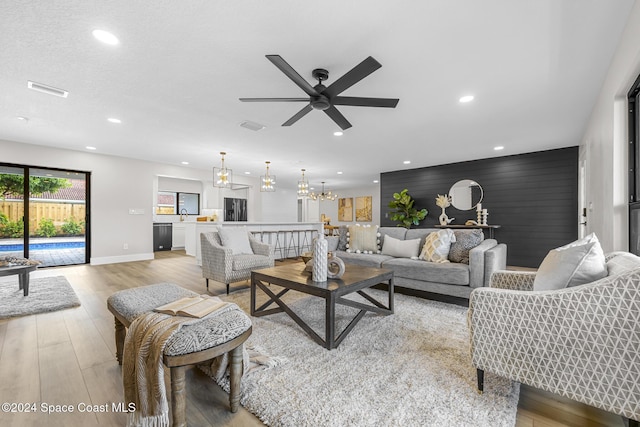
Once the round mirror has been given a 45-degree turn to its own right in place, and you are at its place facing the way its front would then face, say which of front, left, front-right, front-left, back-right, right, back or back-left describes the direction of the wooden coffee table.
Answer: front-left

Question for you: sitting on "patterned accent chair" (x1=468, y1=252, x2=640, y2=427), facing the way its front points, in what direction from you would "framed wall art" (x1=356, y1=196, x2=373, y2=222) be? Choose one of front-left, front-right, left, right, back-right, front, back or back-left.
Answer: front-right

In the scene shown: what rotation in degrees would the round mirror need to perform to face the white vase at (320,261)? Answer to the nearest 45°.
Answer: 0° — it already faces it

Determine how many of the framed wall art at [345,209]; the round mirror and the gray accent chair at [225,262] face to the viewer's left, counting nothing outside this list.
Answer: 0

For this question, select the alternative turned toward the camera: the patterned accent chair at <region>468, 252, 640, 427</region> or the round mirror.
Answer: the round mirror

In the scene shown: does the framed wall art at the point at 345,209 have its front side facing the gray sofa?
yes

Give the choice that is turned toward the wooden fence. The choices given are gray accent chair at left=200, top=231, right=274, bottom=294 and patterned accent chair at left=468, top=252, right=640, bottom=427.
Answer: the patterned accent chair

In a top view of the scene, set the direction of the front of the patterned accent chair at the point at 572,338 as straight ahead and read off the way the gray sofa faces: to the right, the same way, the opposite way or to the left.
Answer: to the left

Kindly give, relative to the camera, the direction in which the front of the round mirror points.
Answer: facing the viewer

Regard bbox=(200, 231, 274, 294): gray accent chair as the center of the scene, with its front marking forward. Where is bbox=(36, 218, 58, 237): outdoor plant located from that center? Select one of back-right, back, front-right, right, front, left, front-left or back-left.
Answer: back

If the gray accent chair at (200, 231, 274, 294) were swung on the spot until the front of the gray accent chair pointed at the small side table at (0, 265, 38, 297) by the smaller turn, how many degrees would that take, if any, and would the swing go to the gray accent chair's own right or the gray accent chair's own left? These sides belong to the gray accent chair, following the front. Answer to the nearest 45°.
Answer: approximately 135° to the gray accent chair's own right

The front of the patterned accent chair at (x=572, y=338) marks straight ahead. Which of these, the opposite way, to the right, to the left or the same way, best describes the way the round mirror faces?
to the left

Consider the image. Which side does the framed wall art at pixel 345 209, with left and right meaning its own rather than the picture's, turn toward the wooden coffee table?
front

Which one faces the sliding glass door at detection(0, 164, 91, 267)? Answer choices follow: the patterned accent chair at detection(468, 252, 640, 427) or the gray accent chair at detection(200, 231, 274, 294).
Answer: the patterned accent chair

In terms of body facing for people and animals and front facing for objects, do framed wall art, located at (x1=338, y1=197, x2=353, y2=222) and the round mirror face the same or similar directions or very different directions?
same or similar directions

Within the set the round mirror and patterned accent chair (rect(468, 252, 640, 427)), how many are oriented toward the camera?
1

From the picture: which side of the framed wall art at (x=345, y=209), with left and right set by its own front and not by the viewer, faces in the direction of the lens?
front

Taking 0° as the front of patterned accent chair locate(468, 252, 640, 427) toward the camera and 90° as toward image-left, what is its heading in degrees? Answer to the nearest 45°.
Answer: approximately 90°

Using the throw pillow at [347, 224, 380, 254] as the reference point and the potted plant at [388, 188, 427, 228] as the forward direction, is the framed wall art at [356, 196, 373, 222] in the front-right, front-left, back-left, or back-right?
front-left

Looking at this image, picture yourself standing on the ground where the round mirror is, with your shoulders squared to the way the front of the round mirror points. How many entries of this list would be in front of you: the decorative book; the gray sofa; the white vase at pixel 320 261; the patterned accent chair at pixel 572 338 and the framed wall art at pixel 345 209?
4

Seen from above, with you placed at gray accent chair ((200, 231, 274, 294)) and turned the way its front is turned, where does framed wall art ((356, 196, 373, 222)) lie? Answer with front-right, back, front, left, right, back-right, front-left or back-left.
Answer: left
